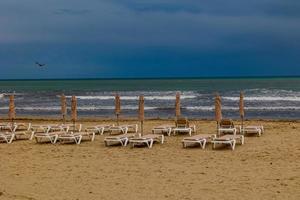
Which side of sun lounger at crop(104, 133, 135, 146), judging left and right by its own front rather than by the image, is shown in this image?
left

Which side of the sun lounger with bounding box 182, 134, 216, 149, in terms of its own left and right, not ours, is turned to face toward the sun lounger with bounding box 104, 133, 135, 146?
front

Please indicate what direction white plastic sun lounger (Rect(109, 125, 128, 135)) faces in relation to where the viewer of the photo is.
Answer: facing to the left of the viewer

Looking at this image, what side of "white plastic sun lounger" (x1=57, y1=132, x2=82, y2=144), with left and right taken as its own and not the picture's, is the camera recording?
left

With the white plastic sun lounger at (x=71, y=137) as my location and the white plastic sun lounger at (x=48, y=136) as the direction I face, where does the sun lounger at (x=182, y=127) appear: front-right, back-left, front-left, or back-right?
back-right

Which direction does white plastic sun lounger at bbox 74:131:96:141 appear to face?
to the viewer's left

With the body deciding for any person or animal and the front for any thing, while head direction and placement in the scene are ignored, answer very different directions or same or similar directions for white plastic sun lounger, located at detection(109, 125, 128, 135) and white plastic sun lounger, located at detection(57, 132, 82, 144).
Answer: same or similar directions
